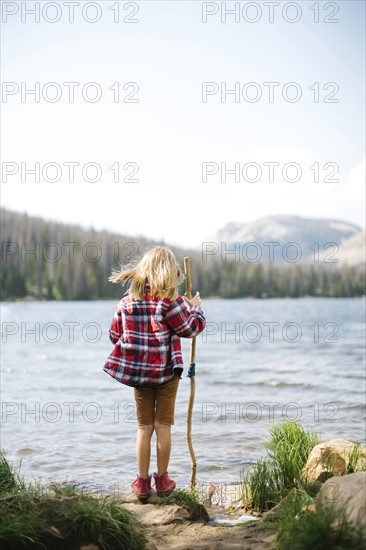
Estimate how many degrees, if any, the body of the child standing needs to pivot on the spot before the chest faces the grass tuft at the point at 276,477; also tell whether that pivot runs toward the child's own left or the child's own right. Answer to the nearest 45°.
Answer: approximately 45° to the child's own right

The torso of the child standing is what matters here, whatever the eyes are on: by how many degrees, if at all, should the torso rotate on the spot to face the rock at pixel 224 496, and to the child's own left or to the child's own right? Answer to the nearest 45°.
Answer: approximately 45° to the child's own right

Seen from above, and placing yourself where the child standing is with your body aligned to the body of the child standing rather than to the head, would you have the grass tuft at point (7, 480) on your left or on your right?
on your left

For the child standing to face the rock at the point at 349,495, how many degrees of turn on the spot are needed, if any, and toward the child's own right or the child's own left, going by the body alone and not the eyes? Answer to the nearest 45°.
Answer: approximately 135° to the child's own right

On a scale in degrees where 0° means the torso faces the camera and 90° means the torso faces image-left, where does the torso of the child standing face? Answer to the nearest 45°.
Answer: approximately 180°
